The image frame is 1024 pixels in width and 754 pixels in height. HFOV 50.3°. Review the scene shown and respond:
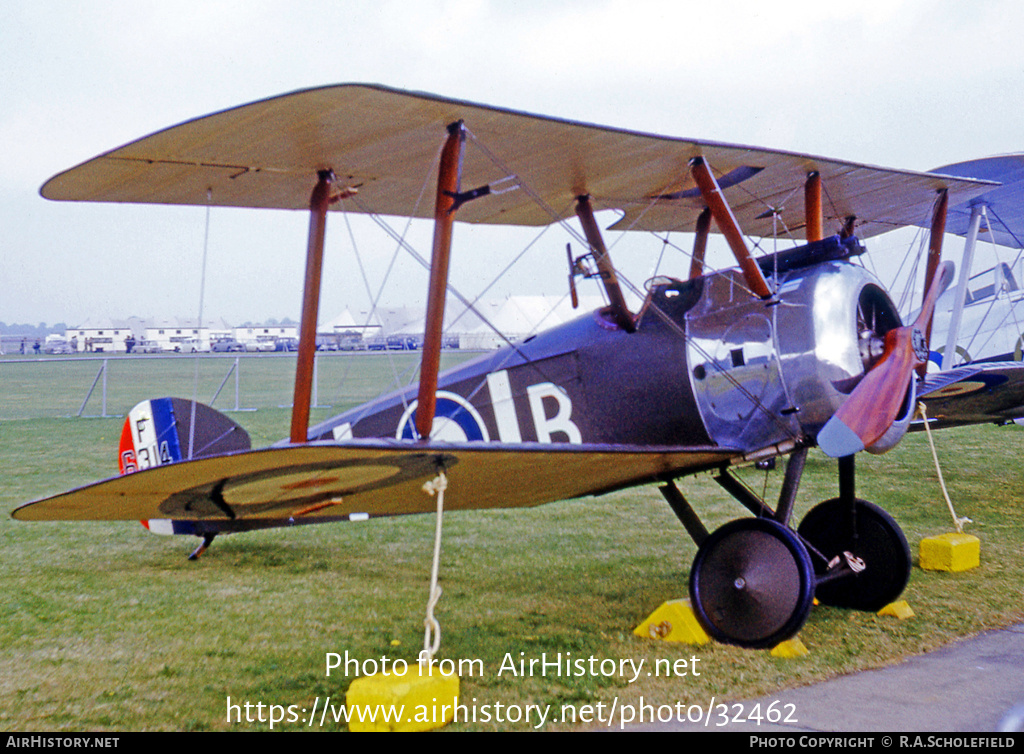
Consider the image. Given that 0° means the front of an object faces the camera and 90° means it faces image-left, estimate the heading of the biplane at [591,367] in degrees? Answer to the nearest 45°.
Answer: approximately 315°
